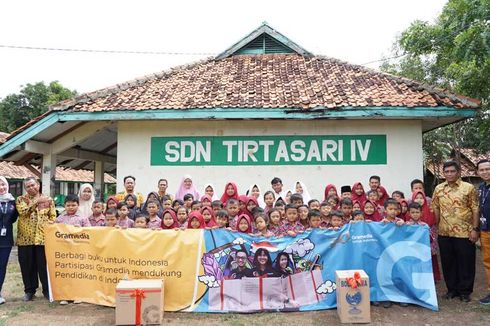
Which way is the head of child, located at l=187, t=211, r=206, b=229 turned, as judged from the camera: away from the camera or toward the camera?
toward the camera

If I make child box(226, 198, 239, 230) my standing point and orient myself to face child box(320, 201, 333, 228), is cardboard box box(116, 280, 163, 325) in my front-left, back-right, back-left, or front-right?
back-right

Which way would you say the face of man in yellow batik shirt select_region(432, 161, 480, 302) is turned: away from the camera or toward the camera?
toward the camera

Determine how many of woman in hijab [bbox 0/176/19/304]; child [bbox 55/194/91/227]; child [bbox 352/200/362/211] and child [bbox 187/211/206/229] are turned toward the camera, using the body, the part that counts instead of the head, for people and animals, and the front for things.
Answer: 4

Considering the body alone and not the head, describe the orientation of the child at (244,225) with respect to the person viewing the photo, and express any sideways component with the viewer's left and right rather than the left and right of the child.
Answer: facing the viewer

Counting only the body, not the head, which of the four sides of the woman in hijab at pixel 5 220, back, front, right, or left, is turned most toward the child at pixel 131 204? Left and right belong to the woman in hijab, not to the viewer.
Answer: left

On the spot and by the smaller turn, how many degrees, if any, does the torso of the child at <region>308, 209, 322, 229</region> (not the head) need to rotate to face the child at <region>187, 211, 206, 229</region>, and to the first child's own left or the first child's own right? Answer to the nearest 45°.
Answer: approximately 90° to the first child's own right

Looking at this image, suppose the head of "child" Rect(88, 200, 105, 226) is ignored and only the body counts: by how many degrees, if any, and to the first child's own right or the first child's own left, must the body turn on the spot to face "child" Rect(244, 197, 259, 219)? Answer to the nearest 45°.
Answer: approximately 90° to the first child's own left

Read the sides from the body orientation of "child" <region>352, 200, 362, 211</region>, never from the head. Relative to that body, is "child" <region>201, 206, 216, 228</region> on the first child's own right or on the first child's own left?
on the first child's own right

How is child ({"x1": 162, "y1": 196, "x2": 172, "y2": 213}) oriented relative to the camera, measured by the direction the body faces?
toward the camera

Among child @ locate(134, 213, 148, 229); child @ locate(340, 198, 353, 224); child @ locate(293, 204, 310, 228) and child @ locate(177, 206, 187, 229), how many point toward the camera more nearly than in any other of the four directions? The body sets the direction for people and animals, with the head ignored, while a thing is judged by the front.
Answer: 4

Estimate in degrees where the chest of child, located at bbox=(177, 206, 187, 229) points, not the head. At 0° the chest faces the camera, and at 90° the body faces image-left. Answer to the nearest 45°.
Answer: approximately 0°

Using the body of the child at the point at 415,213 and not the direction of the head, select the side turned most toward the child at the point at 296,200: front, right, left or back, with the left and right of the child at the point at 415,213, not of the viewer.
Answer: right

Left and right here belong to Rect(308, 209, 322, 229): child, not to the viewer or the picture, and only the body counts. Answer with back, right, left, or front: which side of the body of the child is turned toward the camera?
front

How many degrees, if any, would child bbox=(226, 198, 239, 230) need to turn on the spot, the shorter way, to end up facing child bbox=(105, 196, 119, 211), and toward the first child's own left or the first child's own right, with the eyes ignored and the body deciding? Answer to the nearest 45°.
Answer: approximately 90° to the first child's own right
